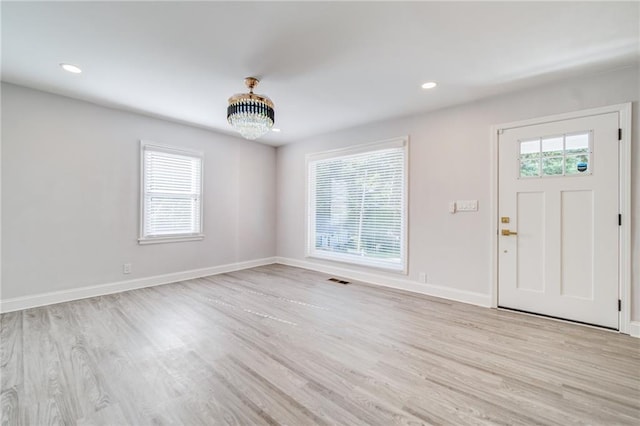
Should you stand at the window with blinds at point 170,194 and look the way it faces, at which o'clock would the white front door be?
The white front door is roughly at 12 o'clock from the window with blinds.

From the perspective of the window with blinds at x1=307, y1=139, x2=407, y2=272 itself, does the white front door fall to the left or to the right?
on its left

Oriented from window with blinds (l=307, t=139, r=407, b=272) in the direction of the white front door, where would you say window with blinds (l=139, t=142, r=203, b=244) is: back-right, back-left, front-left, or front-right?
back-right

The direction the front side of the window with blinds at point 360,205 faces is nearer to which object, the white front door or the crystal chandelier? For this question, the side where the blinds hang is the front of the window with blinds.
the crystal chandelier

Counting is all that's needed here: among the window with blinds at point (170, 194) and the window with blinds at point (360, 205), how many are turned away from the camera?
0

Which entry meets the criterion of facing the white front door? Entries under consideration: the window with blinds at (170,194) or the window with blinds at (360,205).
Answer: the window with blinds at (170,194)

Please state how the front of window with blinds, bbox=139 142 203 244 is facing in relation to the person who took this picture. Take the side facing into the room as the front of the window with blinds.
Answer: facing the viewer and to the right of the viewer

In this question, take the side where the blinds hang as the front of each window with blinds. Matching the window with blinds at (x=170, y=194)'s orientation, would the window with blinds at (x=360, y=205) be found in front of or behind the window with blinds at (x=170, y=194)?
in front

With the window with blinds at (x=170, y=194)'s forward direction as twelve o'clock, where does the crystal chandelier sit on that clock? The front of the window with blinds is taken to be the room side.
The crystal chandelier is roughly at 1 o'clock from the window with blinds.

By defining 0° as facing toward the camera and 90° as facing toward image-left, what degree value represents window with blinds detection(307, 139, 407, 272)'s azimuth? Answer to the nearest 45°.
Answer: approximately 45°

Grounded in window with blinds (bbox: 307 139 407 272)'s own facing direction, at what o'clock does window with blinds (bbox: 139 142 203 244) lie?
window with blinds (bbox: 139 142 203 244) is roughly at 1 o'clock from window with blinds (bbox: 307 139 407 272).
